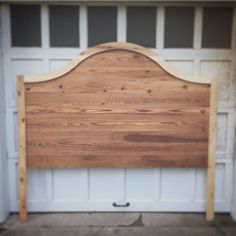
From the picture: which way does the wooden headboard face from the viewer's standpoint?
toward the camera

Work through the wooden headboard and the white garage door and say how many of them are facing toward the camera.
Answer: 2

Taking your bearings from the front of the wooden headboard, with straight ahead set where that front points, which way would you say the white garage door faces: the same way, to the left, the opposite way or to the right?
the same way
